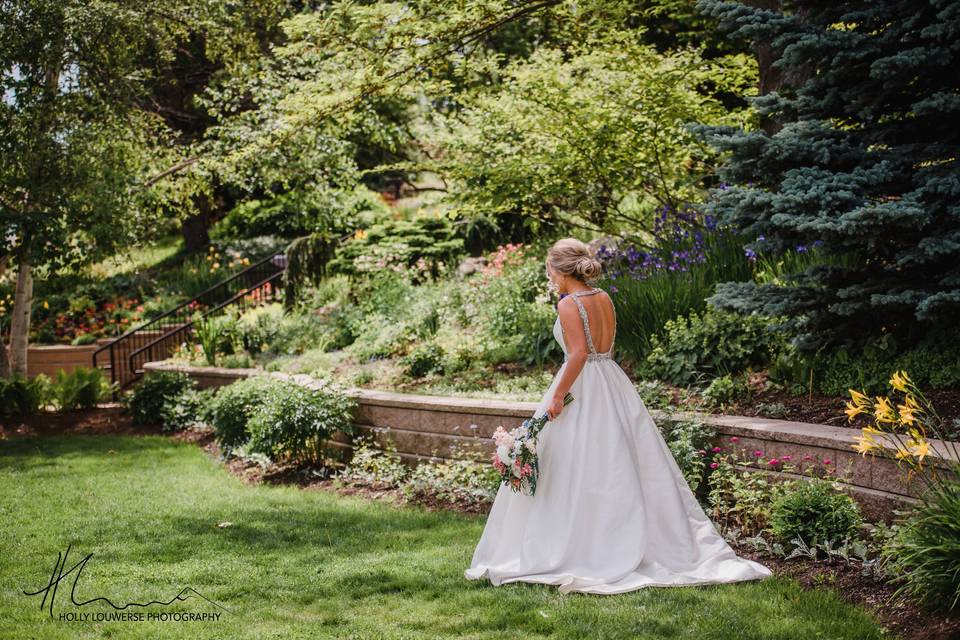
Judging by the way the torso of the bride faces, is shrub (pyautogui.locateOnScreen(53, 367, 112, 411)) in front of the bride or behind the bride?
in front

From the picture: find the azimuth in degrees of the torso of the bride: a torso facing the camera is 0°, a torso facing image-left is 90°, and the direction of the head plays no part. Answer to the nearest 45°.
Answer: approximately 135°

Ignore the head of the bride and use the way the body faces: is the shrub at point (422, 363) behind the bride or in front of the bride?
in front

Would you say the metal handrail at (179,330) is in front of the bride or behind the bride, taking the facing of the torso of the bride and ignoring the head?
in front

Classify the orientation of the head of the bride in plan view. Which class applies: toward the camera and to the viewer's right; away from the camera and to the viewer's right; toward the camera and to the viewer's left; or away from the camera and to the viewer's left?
away from the camera and to the viewer's left

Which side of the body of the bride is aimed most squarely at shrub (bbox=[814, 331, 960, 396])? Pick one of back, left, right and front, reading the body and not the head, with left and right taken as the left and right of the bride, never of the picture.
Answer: right

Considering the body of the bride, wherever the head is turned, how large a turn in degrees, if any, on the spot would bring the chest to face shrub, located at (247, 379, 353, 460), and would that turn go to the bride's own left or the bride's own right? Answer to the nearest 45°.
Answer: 0° — they already face it

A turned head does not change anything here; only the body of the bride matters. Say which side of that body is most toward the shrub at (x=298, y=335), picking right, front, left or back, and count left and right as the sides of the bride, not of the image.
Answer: front

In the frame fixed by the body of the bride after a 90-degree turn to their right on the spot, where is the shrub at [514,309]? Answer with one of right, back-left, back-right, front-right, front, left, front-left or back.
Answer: front-left

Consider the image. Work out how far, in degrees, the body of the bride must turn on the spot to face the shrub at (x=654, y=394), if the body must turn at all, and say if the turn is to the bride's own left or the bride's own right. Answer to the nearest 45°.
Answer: approximately 45° to the bride's own right
